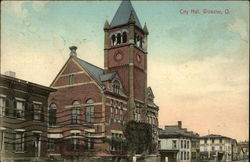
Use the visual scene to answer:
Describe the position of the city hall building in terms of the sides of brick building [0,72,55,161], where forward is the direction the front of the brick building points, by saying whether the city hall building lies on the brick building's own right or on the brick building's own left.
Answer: on the brick building's own left

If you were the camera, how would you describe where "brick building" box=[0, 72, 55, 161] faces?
facing the viewer and to the right of the viewer
